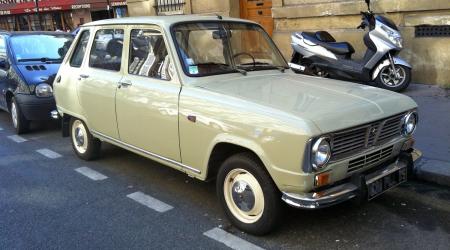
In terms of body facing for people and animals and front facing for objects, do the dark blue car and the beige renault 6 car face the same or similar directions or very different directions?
same or similar directions

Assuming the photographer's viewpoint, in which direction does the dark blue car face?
facing the viewer and to the right of the viewer

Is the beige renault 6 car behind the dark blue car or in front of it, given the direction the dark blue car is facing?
in front

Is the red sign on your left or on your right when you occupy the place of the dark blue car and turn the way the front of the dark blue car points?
on your left

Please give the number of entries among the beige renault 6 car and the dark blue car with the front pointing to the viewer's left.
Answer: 0

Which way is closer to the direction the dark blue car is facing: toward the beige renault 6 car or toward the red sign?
the beige renault 6 car

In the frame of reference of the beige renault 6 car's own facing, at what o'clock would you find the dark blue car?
The dark blue car is roughly at 6 o'clock from the beige renault 6 car.

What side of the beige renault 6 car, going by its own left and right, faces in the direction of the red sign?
back

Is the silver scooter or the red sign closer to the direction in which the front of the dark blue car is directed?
the silver scooter

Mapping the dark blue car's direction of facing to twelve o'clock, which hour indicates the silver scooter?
The silver scooter is roughly at 11 o'clock from the dark blue car.

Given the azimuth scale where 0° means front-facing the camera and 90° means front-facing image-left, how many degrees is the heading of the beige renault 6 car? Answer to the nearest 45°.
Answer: approximately 315°

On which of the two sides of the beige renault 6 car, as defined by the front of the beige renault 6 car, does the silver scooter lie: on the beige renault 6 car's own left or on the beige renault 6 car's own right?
on the beige renault 6 car's own left
